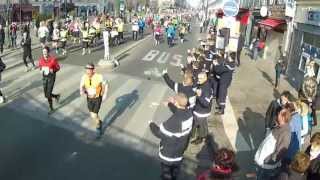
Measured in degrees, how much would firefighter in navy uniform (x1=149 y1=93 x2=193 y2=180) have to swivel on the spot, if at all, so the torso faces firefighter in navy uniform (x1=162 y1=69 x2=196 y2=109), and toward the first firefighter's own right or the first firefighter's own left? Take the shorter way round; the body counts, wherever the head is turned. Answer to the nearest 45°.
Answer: approximately 45° to the first firefighter's own right

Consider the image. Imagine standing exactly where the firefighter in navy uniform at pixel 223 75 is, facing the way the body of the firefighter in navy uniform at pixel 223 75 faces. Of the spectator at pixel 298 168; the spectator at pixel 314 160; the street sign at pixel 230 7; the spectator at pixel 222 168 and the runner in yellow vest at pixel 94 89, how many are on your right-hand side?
1

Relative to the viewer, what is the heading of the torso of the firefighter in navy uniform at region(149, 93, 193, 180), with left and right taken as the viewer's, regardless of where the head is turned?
facing away from the viewer and to the left of the viewer

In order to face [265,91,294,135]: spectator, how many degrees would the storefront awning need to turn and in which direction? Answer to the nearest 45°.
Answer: approximately 45° to its left

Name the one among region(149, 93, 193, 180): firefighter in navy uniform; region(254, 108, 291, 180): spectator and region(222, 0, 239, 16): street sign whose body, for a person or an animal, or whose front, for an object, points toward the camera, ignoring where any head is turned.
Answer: the street sign

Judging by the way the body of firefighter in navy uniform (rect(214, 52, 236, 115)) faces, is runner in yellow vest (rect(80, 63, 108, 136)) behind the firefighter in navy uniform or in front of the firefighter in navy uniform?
in front

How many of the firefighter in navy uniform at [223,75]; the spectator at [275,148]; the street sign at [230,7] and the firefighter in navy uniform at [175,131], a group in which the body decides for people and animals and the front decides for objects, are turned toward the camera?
1

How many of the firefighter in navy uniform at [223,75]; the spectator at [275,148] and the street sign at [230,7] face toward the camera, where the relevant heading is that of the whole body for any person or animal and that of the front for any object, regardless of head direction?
1

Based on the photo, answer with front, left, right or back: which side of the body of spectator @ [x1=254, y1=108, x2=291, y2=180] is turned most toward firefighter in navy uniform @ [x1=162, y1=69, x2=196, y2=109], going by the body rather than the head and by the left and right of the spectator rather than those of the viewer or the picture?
front

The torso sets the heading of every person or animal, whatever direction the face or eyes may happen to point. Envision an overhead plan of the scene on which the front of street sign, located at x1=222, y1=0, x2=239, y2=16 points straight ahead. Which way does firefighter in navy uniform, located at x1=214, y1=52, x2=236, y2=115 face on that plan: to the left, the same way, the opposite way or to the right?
to the right

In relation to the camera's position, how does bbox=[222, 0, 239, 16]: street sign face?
facing the viewer

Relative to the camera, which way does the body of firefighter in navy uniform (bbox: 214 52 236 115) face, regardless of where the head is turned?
to the viewer's left

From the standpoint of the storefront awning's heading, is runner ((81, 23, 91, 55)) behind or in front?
in front

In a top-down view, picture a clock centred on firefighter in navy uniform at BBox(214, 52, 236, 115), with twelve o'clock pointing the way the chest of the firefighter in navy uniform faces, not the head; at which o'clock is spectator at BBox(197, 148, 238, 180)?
The spectator is roughly at 9 o'clock from the firefighter in navy uniform.

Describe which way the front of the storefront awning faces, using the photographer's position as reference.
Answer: facing the viewer and to the left of the viewer

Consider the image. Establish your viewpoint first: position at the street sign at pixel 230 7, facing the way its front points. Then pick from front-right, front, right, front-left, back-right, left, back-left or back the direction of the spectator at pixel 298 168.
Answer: front
